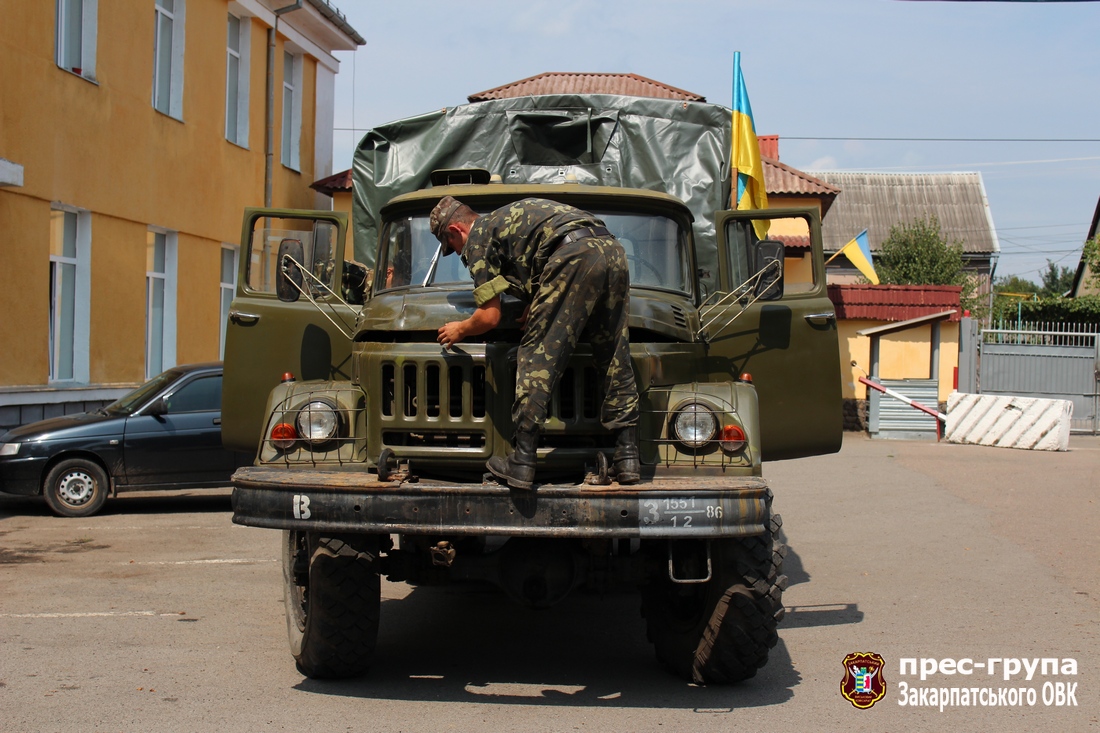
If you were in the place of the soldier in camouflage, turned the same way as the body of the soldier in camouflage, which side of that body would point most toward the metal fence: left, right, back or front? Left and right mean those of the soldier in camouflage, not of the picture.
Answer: right

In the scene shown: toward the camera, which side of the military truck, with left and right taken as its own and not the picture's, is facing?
front

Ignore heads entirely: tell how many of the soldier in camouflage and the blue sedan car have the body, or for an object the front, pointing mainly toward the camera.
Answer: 0

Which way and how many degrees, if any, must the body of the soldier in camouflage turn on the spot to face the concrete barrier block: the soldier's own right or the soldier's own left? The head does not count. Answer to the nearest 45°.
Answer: approximately 90° to the soldier's own right

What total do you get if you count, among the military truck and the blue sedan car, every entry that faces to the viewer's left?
1

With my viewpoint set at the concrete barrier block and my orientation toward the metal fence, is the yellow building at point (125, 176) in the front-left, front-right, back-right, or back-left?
back-left

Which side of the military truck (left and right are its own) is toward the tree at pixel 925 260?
back

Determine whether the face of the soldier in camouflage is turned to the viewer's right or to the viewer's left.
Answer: to the viewer's left

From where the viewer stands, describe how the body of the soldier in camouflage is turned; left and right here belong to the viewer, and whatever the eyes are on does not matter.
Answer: facing away from the viewer and to the left of the viewer

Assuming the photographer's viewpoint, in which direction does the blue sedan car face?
facing to the left of the viewer

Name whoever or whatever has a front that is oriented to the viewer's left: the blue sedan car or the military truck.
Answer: the blue sedan car

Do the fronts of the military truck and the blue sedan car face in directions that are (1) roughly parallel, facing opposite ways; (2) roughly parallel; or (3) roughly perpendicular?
roughly perpendicular

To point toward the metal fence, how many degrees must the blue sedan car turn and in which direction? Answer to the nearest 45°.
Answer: approximately 180°
